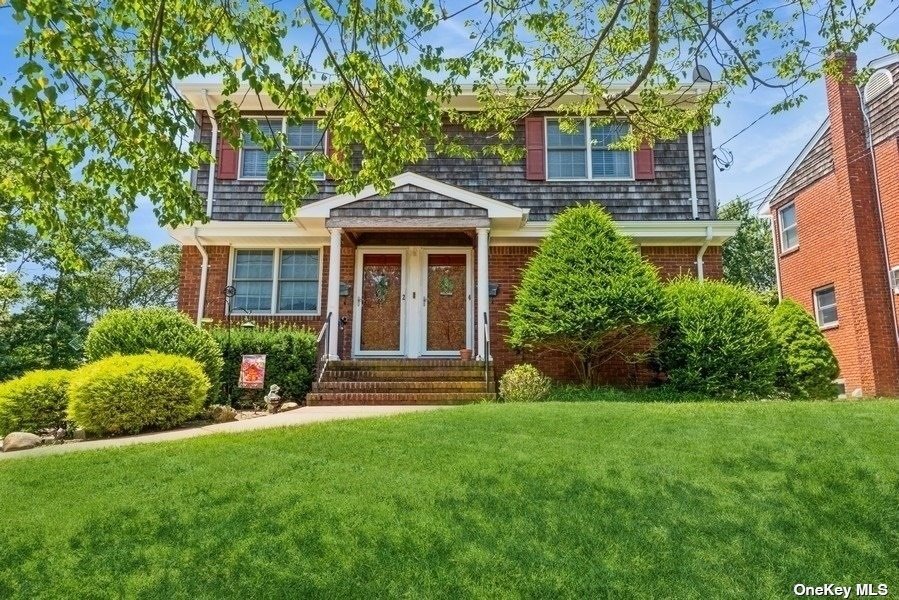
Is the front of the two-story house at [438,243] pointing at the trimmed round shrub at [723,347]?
no

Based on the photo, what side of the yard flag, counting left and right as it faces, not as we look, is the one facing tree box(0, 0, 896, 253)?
front

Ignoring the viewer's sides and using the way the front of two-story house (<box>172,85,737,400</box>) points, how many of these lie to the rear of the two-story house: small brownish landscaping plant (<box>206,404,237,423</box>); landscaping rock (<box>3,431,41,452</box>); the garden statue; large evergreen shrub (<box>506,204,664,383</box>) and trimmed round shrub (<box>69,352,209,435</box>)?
0

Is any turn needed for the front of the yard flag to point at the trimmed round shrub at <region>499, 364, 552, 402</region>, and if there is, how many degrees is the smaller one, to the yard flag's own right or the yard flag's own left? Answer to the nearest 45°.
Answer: approximately 45° to the yard flag's own left

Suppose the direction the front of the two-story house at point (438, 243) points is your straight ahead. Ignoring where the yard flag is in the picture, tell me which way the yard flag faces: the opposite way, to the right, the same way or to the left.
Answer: the same way

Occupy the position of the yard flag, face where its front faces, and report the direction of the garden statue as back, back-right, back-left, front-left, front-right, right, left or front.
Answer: front-left

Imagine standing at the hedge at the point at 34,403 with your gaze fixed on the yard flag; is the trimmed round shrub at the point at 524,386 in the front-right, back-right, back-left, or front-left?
front-right

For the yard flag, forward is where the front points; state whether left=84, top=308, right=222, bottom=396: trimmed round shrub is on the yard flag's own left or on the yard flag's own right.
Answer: on the yard flag's own right

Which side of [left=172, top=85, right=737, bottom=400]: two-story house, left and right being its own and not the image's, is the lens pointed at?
front

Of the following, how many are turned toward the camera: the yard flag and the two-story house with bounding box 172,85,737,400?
2

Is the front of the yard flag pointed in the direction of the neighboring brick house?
no

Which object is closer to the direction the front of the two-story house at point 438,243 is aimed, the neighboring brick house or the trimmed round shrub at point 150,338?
the trimmed round shrub

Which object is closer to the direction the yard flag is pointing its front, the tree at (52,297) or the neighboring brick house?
the neighboring brick house

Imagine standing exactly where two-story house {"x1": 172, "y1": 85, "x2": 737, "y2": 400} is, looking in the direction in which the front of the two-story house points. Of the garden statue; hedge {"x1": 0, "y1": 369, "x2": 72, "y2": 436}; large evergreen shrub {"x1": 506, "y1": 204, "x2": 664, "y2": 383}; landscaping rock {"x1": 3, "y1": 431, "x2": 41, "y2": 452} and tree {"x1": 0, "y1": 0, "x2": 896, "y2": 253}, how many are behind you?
0

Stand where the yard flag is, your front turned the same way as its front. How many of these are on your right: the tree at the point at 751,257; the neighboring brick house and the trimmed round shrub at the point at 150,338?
1

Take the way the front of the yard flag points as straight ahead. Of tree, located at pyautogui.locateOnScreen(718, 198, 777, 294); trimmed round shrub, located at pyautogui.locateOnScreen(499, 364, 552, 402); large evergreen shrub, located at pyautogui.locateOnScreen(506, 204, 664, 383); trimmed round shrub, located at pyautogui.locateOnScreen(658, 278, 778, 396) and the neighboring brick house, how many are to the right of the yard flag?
0
